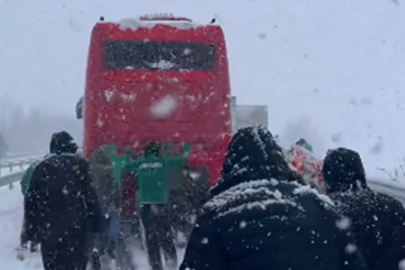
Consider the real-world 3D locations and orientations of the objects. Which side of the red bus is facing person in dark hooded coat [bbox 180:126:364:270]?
back

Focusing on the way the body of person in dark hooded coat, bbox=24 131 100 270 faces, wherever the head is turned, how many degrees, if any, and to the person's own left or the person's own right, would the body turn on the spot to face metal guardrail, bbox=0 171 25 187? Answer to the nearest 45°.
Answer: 0° — they already face it

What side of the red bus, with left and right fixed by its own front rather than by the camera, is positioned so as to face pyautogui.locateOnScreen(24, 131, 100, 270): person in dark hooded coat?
back

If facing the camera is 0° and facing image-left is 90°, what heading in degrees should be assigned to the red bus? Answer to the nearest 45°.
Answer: approximately 180°

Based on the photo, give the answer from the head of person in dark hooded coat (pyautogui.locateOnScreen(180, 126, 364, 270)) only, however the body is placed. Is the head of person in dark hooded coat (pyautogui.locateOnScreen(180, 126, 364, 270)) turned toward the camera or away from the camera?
away from the camera

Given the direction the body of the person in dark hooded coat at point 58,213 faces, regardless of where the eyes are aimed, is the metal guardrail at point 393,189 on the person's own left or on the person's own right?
on the person's own right

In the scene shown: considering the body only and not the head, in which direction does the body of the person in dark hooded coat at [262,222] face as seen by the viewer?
away from the camera

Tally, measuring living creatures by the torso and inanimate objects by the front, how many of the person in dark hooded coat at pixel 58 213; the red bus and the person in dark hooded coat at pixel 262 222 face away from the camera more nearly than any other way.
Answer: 3

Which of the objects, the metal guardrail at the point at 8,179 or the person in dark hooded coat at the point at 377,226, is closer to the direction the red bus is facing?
the metal guardrail

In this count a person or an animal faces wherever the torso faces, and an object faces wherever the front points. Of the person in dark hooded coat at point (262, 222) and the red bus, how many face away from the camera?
2

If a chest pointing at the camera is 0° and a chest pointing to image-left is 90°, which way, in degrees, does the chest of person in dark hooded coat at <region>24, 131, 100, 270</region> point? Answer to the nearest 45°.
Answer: approximately 180°
